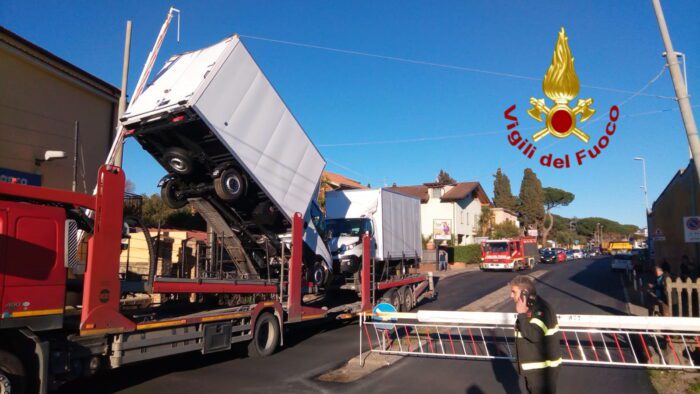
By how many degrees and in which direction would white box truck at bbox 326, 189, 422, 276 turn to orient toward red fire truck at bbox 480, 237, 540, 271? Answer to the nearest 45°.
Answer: approximately 180°

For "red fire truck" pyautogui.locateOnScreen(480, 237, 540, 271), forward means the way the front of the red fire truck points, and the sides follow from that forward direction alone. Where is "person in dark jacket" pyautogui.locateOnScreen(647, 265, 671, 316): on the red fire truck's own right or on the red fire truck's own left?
on the red fire truck's own left

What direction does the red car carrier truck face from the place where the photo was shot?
facing the viewer and to the left of the viewer

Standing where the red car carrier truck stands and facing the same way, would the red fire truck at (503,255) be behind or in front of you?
behind

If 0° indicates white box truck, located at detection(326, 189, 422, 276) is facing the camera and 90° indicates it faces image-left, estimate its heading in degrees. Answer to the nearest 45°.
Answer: approximately 45°

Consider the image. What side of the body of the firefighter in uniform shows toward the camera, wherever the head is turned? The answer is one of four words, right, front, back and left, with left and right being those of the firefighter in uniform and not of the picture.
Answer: left

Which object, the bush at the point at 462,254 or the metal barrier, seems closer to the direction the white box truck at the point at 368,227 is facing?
the metal barrier

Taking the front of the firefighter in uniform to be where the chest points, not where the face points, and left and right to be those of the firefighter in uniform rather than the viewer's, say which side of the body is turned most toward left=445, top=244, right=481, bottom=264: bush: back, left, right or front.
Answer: right

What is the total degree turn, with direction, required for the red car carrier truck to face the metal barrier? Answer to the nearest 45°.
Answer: approximately 135° to its left

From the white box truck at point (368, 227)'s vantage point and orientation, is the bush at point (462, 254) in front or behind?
behind

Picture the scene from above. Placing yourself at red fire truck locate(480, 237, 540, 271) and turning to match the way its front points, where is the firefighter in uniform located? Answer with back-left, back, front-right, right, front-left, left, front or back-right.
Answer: front-left

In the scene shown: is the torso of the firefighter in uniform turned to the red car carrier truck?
yes

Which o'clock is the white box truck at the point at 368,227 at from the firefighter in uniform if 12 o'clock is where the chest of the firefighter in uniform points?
The white box truck is roughly at 2 o'clock from the firefighter in uniform.

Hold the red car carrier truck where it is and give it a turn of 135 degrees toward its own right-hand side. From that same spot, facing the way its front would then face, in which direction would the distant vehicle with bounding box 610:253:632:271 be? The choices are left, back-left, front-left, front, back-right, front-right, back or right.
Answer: front-right
